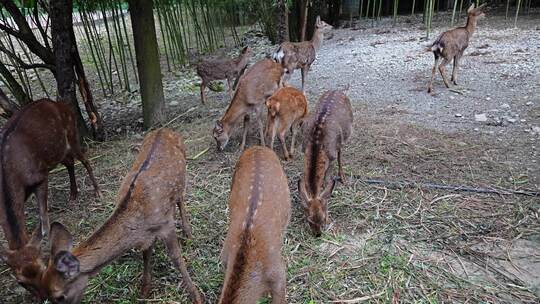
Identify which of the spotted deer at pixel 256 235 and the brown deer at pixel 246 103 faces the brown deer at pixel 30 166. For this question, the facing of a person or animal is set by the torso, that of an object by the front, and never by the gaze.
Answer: the brown deer at pixel 246 103

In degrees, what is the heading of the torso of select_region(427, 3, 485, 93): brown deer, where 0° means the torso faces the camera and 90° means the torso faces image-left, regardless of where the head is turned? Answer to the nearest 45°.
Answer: approximately 225°

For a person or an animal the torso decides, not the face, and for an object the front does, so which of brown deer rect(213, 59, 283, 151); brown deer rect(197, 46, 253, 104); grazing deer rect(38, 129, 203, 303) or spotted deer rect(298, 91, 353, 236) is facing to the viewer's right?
brown deer rect(197, 46, 253, 104)

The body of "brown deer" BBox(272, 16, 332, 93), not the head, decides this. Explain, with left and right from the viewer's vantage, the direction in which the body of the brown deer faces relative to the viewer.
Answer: facing away from the viewer and to the right of the viewer

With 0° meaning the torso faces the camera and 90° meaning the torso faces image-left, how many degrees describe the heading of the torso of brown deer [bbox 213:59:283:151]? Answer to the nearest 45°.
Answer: approximately 45°

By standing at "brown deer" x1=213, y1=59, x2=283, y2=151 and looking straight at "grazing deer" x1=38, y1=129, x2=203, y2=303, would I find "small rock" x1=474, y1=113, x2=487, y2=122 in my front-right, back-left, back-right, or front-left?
back-left

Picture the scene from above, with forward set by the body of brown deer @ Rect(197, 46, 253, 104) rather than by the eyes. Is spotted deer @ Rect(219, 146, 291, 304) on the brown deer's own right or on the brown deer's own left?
on the brown deer's own right

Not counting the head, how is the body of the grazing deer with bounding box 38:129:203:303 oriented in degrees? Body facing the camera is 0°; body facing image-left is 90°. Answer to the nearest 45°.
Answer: approximately 45°

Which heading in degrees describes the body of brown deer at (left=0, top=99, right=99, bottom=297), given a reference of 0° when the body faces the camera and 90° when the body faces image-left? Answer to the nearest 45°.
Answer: approximately 45°

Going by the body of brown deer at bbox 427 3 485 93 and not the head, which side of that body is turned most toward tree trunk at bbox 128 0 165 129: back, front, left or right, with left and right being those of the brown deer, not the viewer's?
back

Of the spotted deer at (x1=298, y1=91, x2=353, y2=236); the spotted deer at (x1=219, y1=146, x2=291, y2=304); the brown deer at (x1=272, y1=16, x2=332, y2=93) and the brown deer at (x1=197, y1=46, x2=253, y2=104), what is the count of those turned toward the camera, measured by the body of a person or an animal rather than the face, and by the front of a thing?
2

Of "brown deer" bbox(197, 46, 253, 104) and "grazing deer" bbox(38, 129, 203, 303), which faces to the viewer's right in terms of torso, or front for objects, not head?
the brown deer
